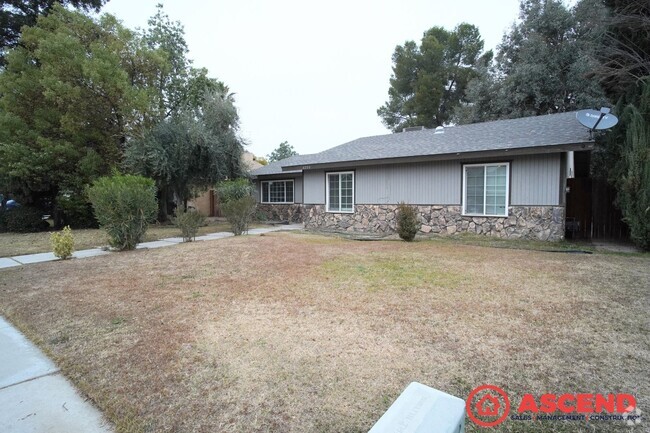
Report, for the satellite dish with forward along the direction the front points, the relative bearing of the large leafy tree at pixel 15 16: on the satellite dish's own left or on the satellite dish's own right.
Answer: on the satellite dish's own right

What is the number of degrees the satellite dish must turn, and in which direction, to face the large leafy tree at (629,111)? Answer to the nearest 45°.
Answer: approximately 135° to its left

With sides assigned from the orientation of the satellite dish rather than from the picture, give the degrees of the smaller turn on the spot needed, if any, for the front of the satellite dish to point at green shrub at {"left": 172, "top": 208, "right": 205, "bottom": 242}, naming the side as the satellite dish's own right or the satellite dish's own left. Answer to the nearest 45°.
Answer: approximately 90° to the satellite dish's own right

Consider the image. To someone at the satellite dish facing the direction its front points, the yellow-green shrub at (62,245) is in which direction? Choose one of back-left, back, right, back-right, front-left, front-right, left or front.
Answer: right

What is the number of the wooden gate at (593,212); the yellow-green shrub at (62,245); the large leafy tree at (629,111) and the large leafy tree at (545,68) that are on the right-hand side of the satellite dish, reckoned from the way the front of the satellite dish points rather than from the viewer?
1

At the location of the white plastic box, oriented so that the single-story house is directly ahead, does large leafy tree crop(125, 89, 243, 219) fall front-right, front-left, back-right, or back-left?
front-left

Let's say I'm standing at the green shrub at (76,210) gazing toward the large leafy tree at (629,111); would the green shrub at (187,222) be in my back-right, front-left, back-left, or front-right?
front-right

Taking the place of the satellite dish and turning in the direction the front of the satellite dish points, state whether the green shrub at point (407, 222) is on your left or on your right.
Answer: on your right

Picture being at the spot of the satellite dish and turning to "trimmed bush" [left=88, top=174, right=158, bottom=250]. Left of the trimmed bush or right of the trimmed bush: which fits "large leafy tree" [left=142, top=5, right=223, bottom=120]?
right

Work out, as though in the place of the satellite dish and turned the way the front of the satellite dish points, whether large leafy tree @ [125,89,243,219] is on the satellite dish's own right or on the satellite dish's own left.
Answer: on the satellite dish's own right
